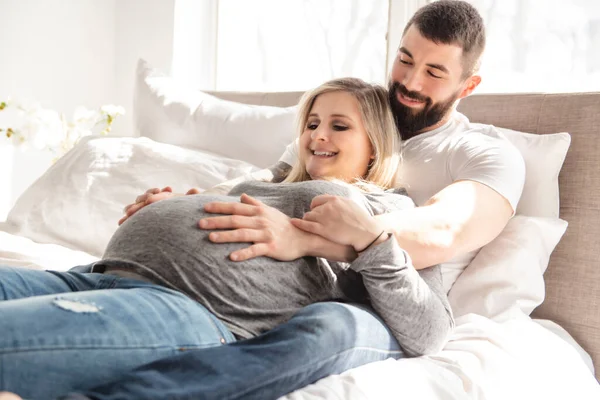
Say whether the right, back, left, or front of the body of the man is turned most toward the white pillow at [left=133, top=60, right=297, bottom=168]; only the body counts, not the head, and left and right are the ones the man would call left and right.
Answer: right

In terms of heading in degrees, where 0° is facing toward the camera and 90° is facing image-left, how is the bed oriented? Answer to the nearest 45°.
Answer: approximately 45°

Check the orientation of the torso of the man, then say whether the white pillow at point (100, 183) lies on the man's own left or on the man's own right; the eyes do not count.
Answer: on the man's own right
